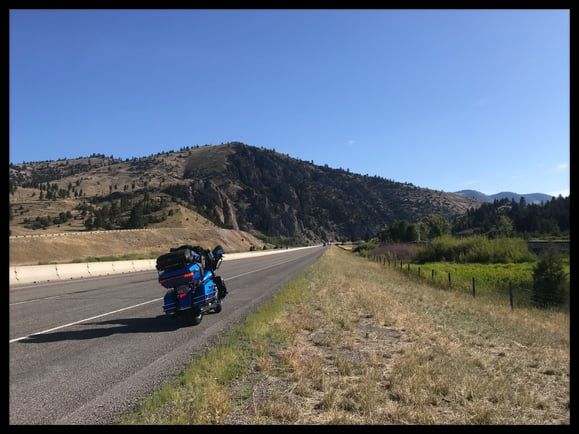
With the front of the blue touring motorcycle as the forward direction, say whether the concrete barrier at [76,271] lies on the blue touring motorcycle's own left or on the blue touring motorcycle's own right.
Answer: on the blue touring motorcycle's own left

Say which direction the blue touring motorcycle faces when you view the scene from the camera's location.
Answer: facing away from the viewer and to the right of the viewer

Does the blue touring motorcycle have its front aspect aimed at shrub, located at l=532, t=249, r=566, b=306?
no

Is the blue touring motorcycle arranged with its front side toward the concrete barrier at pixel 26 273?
no

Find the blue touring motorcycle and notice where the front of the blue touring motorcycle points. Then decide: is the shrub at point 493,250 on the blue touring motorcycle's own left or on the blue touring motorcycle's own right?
on the blue touring motorcycle's own right
